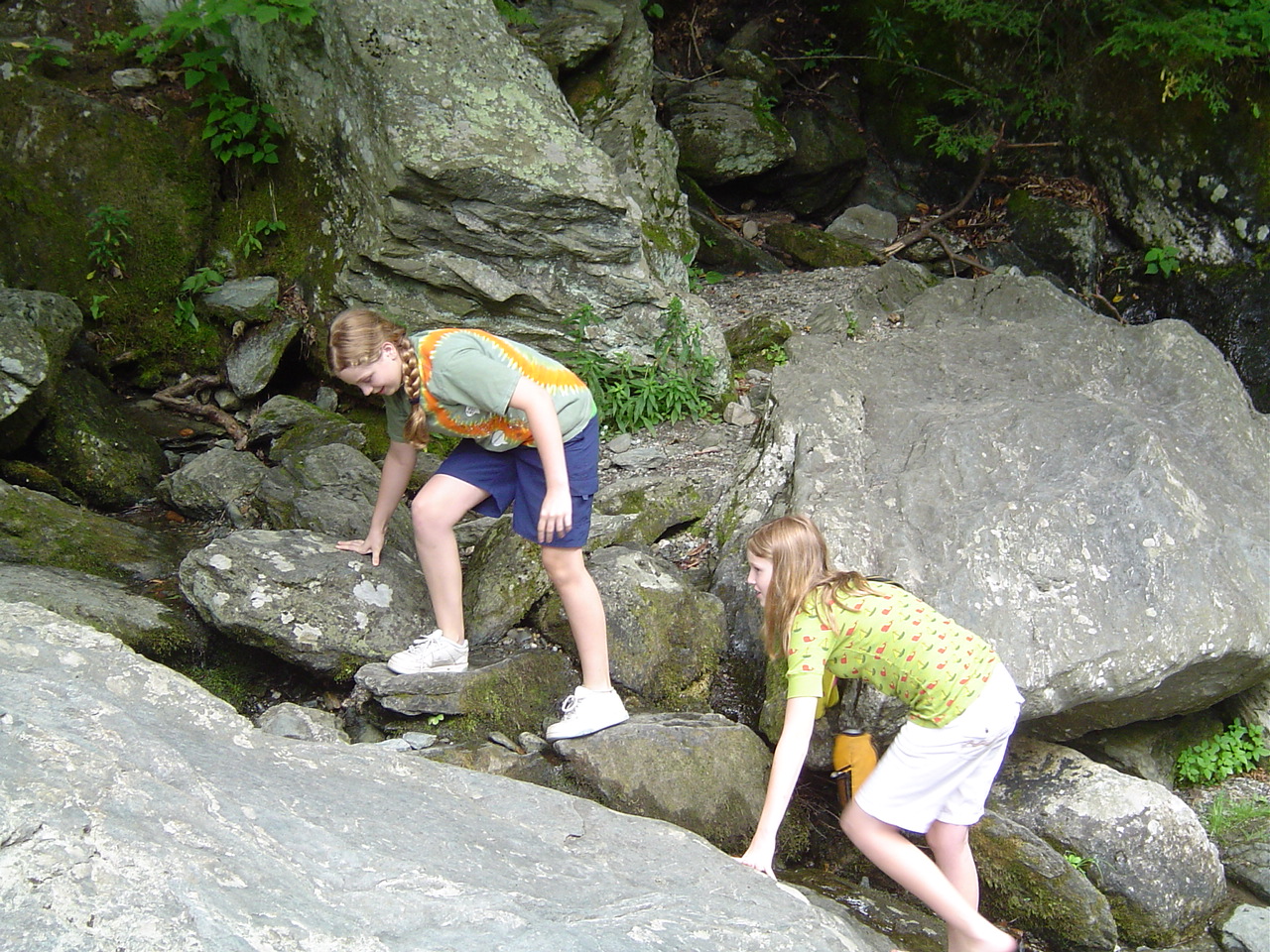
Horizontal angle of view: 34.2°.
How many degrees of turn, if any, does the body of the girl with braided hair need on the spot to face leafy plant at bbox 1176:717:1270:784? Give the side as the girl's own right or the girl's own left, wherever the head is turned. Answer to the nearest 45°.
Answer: approximately 135° to the girl's own left

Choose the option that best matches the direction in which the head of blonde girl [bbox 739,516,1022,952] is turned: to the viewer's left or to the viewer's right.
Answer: to the viewer's left

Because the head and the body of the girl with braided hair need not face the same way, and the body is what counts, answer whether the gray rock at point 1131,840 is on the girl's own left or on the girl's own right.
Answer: on the girl's own left

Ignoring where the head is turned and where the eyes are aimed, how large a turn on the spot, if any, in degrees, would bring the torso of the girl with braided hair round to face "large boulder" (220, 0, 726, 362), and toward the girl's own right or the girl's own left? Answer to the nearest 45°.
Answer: approximately 135° to the girl's own right

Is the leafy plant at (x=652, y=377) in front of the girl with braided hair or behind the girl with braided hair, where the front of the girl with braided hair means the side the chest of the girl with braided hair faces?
behind

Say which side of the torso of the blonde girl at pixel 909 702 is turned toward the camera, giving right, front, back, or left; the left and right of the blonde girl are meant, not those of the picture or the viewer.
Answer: left

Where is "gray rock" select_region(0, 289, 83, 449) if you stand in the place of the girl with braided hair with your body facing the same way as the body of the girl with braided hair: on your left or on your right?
on your right

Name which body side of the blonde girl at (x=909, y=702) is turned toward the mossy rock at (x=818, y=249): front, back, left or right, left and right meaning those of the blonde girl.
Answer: right

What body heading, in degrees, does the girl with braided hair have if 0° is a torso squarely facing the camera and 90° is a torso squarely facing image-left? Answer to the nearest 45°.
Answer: approximately 45°
